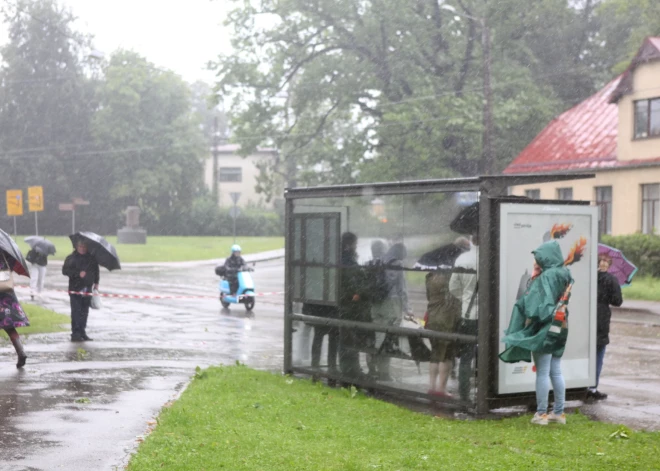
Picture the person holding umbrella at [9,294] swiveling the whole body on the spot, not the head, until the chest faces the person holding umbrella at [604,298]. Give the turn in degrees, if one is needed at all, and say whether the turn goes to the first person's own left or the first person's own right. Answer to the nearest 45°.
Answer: approximately 135° to the first person's own left

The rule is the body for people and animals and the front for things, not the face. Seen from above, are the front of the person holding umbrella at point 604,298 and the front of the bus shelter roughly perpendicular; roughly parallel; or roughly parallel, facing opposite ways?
roughly parallel, facing opposite ways

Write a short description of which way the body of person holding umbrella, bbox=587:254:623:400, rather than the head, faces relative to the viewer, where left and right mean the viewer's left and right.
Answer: facing the viewer and to the left of the viewer

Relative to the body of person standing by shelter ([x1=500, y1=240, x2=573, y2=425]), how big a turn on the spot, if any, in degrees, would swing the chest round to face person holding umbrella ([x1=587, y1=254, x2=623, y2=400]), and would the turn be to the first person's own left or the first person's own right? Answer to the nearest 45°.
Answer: approximately 45° to the first person's own right

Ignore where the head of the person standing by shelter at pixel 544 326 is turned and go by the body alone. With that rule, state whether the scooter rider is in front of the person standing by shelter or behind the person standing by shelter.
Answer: in front

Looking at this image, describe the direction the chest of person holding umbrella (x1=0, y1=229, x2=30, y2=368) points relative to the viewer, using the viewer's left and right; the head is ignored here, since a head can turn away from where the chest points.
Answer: facing to the left of the viewer

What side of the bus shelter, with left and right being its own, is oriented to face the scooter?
left

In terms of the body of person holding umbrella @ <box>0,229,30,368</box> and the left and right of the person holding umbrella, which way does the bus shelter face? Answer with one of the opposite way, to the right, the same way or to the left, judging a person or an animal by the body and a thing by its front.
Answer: the opposite way

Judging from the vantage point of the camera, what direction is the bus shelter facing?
facing away from the viewer and to the right of the viewer

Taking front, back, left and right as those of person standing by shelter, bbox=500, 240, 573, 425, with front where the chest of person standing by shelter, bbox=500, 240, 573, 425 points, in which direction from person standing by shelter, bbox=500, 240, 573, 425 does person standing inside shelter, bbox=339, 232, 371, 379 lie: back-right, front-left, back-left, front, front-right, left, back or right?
front
